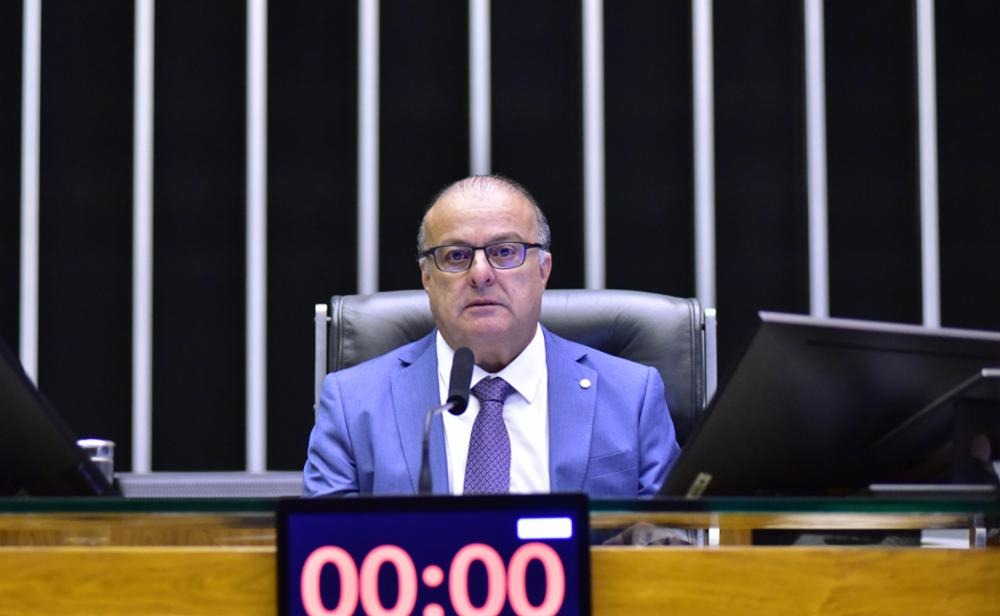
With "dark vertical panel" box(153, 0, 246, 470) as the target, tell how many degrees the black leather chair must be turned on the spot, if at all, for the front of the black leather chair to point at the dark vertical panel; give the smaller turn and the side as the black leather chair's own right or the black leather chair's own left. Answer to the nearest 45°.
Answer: approximately 135° to the black leather chair's own right

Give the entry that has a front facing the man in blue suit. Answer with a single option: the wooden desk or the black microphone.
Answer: the black microphone

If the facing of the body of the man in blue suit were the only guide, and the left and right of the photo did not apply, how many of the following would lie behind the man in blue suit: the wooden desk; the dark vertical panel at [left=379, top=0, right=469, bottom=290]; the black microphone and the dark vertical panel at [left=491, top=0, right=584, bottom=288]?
2

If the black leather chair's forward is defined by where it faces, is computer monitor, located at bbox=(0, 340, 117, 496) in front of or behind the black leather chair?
in front

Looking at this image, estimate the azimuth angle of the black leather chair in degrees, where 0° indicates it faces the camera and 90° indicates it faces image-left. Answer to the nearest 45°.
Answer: approximately 0°

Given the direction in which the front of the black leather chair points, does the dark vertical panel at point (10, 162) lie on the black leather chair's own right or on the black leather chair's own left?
on the black leather chair's own right

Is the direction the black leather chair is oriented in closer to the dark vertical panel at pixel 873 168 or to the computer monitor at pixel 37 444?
the computer monitor

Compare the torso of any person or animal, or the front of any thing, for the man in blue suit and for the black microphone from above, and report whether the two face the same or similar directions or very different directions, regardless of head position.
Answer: very different directions

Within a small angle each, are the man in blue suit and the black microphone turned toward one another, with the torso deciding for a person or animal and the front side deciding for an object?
yes

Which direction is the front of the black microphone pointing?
away from the camera

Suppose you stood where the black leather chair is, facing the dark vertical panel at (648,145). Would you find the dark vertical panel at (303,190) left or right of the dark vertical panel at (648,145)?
left
